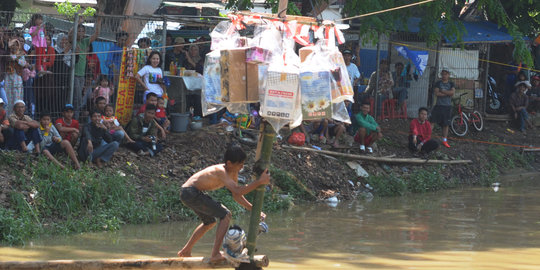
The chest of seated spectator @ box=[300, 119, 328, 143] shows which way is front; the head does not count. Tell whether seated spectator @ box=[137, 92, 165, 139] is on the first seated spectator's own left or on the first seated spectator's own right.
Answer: on the first seated spectator's own right

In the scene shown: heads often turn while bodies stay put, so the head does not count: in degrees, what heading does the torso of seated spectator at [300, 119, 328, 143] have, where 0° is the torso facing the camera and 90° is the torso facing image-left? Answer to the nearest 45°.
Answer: approximately 0°

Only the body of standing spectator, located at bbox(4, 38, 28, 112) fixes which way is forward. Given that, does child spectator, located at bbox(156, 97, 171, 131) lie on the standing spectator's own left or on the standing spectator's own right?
on the standing spectator's own left

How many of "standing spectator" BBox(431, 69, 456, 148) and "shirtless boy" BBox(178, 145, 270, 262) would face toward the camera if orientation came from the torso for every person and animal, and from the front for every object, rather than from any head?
1

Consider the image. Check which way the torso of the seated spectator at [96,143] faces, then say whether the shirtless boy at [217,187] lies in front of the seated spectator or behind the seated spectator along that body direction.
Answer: in front

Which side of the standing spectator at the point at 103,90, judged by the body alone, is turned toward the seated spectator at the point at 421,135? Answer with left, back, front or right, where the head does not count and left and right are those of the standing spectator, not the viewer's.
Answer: left

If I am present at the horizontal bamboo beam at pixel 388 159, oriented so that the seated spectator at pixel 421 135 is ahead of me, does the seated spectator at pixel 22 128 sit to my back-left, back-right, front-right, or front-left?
back-left

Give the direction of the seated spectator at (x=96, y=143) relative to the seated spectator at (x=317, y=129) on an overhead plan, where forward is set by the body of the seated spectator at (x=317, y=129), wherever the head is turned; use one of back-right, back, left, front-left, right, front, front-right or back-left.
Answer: front-right

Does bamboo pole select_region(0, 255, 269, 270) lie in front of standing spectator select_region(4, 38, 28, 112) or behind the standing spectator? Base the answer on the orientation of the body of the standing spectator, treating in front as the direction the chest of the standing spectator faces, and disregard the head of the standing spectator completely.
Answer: in front
